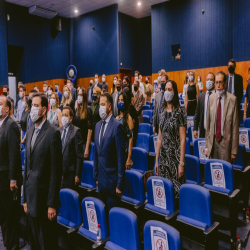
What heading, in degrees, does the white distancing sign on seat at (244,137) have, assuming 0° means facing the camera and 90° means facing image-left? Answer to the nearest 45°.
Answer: approximately 45°

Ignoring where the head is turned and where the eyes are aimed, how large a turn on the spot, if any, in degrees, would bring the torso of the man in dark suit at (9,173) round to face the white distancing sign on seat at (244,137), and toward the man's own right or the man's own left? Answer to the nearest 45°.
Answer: approximately 135° to the man's own left

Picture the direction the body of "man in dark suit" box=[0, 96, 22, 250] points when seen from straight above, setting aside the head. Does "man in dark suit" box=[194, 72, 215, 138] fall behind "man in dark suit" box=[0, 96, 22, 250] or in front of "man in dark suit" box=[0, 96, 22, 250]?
behind

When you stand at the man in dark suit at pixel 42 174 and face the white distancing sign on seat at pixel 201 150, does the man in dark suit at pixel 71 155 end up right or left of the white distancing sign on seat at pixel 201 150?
left

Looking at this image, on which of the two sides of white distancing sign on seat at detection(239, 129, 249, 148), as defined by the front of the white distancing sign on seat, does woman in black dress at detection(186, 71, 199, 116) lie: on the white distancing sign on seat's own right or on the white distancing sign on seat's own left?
on the white distancing sign on seat's own right

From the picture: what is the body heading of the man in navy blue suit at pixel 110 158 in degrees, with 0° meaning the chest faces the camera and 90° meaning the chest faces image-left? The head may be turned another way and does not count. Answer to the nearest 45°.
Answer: approximately 45°
